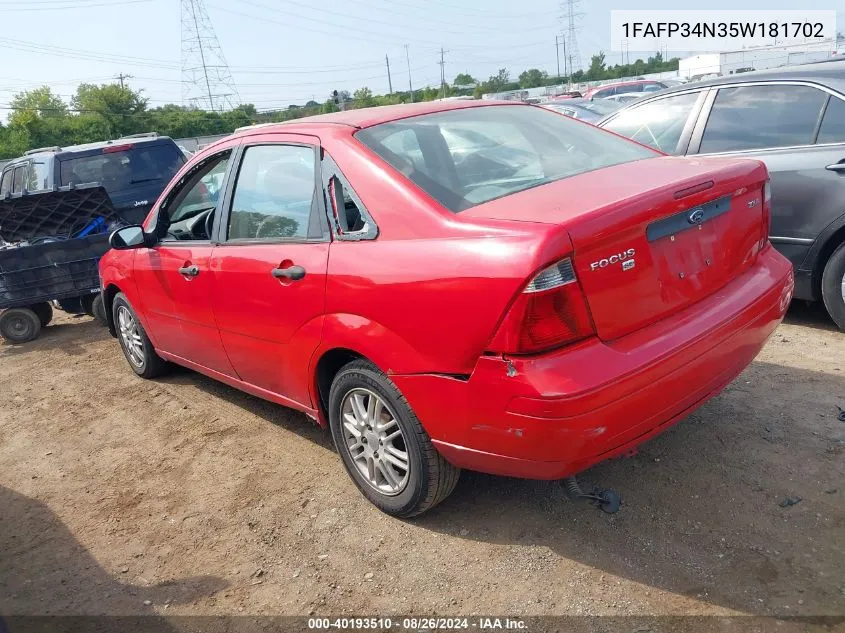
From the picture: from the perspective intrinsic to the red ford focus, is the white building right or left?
on its right

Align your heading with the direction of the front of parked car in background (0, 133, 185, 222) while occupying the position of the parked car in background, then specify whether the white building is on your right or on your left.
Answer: on your right

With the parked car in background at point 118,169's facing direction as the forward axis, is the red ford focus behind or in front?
behind

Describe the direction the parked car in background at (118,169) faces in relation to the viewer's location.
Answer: facing away from the viewer and to the left of the viewer

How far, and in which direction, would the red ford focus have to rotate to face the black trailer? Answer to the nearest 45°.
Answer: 0° — it already faces it

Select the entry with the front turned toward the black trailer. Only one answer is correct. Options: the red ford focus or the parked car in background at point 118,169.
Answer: the red ford focus

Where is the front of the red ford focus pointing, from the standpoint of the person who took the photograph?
facing away from the viewer and to the left of the viewer

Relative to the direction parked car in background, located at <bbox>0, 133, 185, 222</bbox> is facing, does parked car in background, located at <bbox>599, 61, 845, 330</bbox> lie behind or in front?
behind
